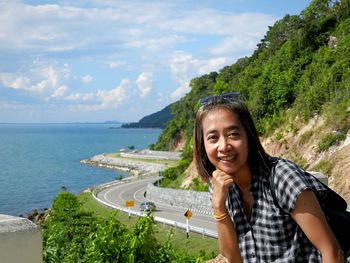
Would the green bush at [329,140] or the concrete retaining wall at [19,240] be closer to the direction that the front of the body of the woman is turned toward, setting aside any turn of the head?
the concrete retaining wall

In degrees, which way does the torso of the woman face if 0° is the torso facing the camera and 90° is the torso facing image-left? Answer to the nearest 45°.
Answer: approximately 45°

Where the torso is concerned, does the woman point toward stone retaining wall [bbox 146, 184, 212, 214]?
no

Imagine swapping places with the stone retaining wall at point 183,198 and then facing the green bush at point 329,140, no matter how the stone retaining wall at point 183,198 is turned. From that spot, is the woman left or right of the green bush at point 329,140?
right

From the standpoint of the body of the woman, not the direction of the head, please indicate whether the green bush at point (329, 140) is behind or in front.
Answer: behind

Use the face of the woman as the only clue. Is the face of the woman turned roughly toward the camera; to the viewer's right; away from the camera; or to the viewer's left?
toward the camera

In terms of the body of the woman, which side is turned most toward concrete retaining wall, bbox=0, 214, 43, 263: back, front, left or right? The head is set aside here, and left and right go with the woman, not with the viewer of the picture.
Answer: right
